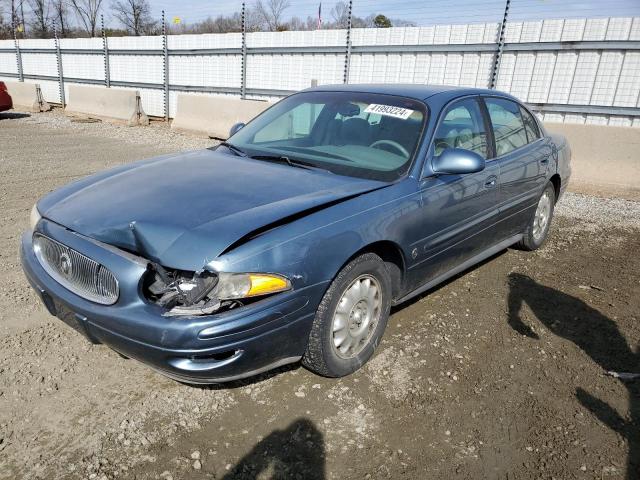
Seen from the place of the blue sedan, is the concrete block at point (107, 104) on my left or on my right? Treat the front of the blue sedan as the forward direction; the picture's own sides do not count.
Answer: on my right

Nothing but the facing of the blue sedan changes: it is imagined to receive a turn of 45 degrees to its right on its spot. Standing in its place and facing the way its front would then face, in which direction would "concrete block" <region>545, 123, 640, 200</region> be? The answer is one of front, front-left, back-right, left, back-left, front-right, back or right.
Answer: back-right

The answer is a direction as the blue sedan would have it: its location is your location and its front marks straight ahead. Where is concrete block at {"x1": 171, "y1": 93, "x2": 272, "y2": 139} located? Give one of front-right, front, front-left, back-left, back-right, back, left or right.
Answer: back-right

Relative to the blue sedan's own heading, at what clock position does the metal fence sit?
The metal fence is roughly at 5 o'clock from the blue sedan.

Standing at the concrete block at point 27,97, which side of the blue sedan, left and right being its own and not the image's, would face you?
right

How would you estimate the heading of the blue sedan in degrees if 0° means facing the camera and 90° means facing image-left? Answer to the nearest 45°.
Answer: approximately 45°
